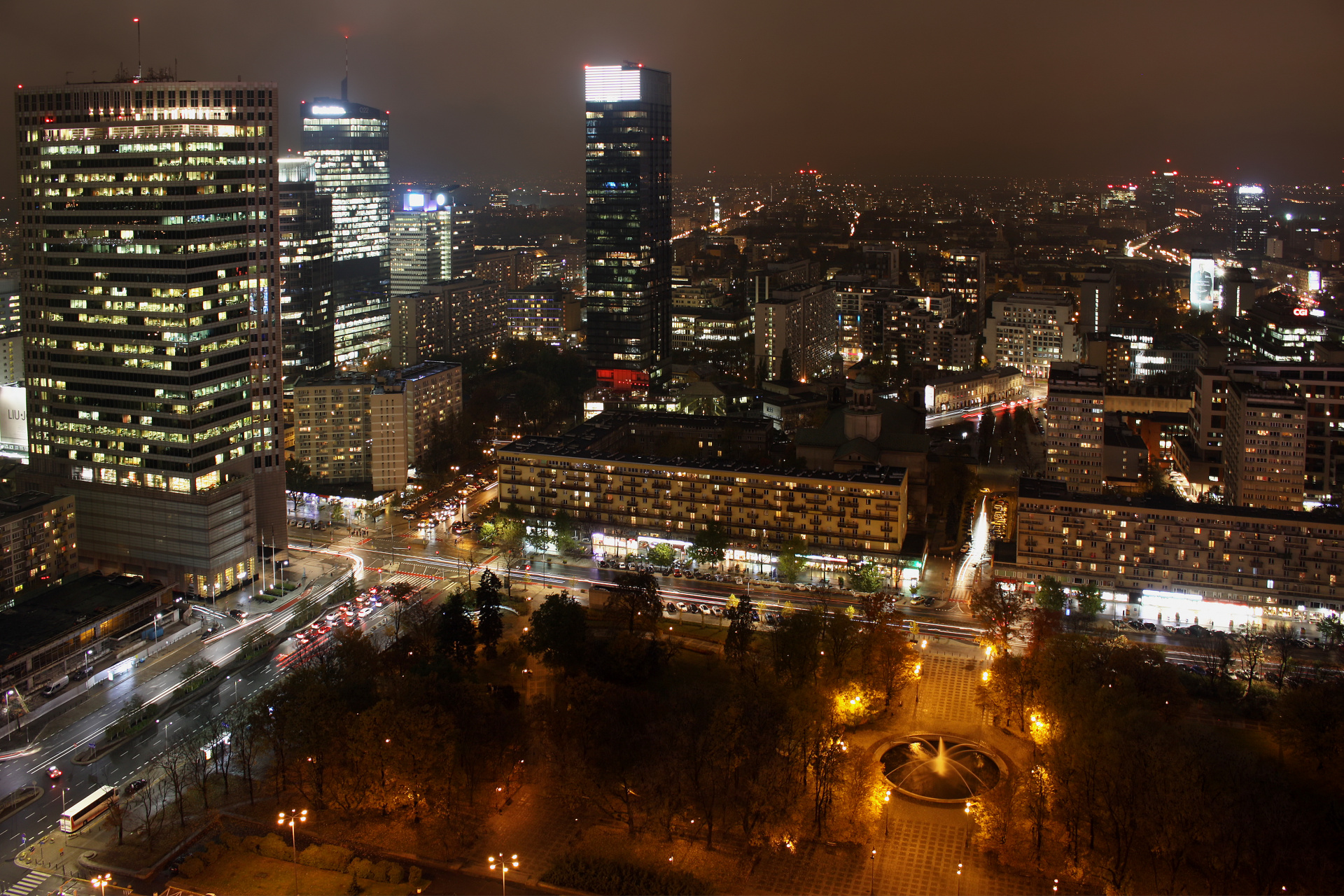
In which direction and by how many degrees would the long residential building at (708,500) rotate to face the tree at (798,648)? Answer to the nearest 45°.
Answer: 0° — it already faces it

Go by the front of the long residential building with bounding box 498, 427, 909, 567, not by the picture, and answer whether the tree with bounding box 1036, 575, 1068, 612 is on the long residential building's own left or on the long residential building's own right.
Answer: on the long residential building's own left

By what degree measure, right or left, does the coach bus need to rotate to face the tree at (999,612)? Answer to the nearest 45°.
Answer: approximately 45° to its right

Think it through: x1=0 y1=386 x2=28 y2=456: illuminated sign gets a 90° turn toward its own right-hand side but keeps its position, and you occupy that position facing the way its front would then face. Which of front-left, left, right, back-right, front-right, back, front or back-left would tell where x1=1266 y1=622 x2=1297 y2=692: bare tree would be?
back-left

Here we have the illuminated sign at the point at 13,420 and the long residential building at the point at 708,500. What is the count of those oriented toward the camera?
2

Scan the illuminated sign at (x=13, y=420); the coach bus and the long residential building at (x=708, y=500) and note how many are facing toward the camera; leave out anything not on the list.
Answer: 2

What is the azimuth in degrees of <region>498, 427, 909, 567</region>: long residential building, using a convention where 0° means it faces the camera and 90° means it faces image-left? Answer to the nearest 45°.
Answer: approximately 0°

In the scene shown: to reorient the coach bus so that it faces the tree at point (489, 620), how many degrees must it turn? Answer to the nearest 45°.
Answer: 0° — it already faces it

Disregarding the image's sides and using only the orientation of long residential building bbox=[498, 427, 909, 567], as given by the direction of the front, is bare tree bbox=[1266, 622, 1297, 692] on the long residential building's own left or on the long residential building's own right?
on the long residential building's own left
